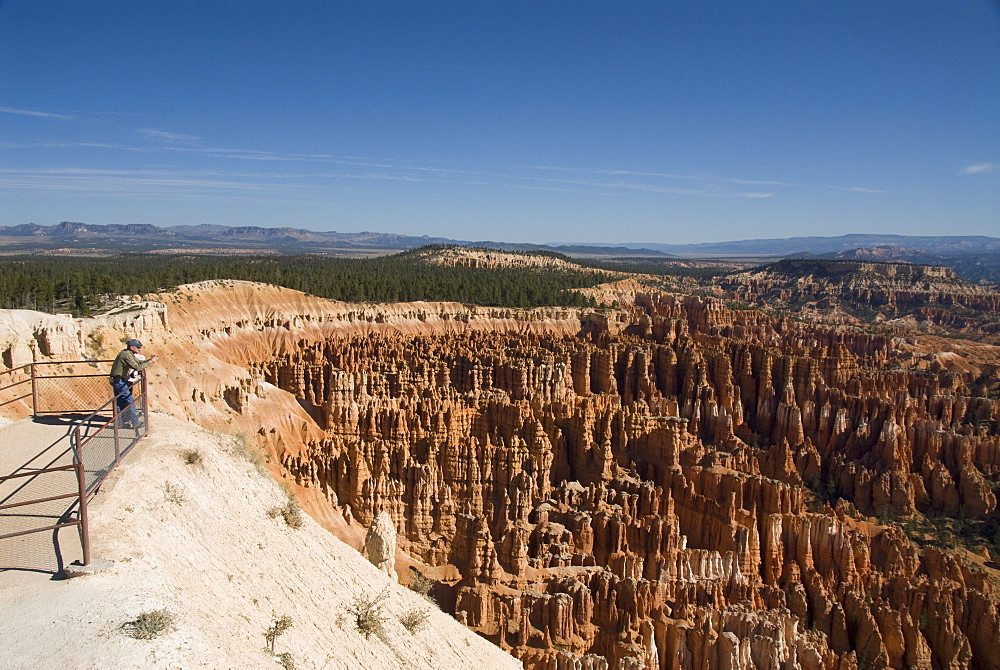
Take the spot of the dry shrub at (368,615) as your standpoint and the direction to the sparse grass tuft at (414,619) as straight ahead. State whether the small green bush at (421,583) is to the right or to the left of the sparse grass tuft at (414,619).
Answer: left

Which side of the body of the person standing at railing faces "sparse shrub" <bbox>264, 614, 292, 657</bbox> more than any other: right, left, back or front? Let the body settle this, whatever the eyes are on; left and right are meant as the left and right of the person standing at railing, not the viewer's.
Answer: right

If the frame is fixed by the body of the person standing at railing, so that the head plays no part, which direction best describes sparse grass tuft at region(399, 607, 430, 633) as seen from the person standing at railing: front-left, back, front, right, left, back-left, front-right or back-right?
front-right

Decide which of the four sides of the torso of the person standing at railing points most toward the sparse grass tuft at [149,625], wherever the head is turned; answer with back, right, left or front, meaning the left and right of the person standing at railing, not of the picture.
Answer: right

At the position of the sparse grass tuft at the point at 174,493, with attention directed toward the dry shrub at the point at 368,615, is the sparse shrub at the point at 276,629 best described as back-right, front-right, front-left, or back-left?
front-right

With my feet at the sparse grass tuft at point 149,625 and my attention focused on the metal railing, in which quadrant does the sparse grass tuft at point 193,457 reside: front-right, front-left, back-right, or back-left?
front-right

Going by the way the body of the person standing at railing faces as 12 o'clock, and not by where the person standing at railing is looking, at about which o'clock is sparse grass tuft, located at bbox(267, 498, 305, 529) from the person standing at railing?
The sparse grass tuft is roughly at 1 o'clock from the person standing at railing.

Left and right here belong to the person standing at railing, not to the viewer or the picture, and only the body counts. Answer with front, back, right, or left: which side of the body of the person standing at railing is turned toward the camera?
right

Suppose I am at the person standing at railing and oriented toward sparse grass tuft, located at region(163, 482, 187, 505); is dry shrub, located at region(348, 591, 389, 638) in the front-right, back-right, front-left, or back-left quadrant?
front-left

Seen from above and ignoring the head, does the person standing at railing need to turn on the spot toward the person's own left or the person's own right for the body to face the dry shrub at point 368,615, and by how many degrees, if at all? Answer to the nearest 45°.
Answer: approximately 45° to the person's own right

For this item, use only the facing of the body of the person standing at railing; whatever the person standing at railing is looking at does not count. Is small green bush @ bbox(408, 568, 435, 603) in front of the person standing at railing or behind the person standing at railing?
in front
